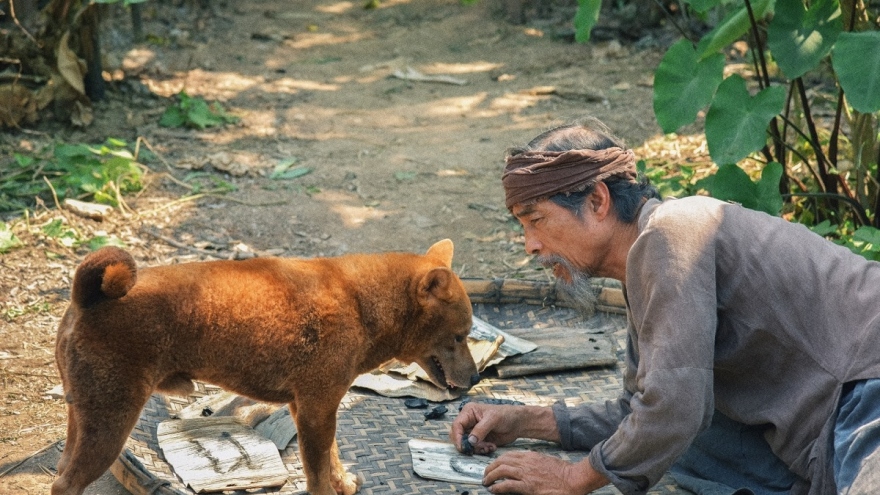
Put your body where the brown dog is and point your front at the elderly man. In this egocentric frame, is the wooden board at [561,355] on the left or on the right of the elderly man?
left

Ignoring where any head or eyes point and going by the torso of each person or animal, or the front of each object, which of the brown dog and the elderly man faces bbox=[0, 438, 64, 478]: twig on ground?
the elderly man

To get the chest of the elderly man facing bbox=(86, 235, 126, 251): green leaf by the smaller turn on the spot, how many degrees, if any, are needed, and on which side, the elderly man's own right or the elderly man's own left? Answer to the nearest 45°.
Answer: approximately 45° to the elderly man's own right

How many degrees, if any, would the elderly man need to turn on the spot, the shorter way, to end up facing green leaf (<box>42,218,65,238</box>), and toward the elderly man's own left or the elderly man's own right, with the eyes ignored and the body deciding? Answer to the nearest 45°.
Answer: approximately 45° to the elderly man's own right

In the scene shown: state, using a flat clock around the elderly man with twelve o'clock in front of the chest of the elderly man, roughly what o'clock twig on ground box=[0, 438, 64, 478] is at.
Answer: The twig on ground is roughly at 12 o'clock from the elderly man.

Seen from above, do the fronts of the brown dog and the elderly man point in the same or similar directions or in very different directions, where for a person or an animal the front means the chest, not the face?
very different directions

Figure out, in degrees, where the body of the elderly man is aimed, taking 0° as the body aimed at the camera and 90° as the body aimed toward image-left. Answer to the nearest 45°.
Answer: approximately 90°

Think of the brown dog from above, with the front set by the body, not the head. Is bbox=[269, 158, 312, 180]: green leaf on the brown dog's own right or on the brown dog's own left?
on the brown dog's own left

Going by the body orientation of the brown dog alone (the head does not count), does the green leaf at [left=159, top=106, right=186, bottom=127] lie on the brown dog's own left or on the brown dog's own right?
on the brown dog's own left

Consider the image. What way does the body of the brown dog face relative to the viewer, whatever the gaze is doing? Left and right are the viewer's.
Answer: facing to the right of the viewer

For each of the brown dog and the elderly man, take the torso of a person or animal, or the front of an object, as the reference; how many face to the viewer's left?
1
